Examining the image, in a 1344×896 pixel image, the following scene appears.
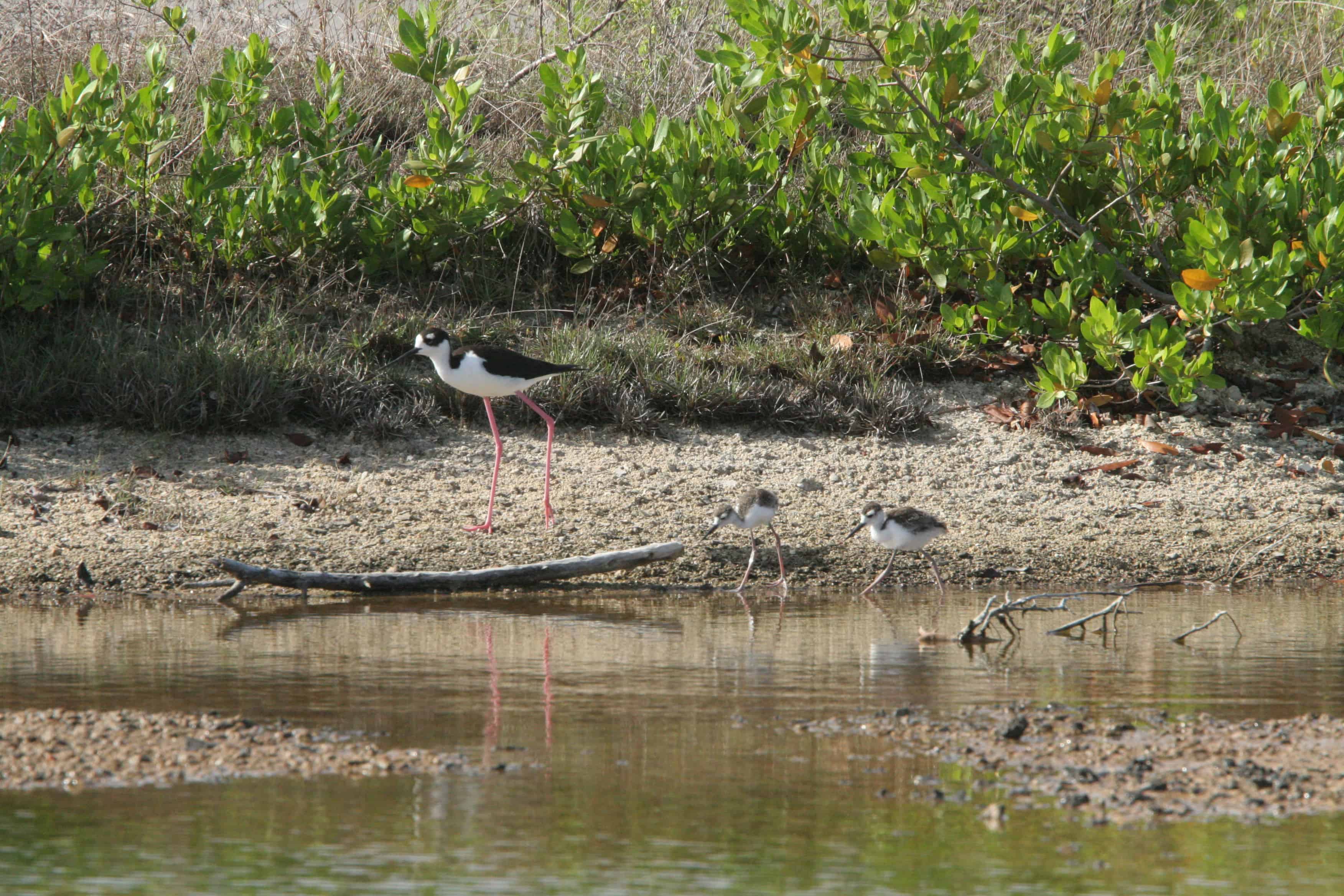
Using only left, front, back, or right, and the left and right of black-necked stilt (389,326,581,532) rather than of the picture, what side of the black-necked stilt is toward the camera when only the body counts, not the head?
left

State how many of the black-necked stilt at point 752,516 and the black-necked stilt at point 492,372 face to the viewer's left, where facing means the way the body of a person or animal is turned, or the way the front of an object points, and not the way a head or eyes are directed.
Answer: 2

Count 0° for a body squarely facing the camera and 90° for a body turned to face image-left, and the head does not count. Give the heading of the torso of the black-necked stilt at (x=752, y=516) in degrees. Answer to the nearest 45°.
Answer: approximately 90°

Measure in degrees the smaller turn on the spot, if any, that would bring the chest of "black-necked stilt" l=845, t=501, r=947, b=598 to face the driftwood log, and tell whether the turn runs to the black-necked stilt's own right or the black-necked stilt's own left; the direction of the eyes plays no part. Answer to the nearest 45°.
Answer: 0° — it already faces it

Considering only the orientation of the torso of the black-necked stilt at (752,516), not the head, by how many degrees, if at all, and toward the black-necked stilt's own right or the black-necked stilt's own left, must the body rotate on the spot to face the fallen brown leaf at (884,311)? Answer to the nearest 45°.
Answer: approximately 90° to the black-necked stilt's own right

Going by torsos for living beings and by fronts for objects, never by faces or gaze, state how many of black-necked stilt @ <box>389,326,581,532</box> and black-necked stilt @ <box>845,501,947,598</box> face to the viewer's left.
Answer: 2

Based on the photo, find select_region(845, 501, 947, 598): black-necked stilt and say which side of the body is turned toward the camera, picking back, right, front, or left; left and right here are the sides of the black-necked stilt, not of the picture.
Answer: left

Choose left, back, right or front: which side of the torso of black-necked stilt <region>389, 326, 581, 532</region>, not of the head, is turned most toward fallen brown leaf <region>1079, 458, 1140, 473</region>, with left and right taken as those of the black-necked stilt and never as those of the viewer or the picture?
back

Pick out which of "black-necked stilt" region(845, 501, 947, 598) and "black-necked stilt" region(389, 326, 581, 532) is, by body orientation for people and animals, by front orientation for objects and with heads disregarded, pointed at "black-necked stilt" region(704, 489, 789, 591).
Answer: "black-necked stilt" region(845, 501, 947, 598)

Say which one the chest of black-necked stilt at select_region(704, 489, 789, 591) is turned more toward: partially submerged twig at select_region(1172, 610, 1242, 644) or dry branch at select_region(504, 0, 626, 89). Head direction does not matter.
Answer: the dry branch

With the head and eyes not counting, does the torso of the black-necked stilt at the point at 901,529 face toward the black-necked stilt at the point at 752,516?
yes
